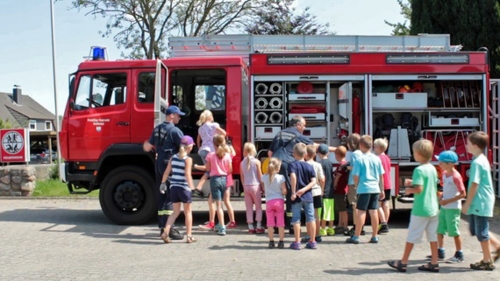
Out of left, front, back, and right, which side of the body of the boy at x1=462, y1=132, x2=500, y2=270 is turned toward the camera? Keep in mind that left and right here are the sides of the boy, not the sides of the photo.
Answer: left

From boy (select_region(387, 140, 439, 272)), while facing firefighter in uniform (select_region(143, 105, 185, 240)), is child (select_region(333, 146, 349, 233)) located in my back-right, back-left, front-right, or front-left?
front-right

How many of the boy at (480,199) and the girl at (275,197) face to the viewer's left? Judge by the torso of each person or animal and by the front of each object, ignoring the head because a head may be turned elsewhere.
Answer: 1

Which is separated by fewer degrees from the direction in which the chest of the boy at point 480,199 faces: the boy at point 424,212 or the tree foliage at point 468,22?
the boy

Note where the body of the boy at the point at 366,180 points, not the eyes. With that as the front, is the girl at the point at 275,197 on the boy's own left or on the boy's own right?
on the boy's own left

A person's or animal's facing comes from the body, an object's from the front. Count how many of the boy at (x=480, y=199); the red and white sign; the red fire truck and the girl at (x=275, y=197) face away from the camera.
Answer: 1

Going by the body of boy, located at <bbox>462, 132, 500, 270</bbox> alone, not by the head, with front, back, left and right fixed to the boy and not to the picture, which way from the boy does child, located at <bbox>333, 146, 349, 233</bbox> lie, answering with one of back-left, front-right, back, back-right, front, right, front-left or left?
front-right

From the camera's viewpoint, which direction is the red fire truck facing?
to the viewer's left

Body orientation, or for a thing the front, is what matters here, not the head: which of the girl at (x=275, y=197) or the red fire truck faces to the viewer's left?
the red fire truck

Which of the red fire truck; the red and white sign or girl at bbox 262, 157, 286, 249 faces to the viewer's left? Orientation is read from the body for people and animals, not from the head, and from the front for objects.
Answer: the red fire truck

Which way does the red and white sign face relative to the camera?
toward the camera

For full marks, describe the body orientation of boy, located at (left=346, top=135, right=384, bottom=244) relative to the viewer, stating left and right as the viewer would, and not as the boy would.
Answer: facing away from the viewer and to the left of the viewer

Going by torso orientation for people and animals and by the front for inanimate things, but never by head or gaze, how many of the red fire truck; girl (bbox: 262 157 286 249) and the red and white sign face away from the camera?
1

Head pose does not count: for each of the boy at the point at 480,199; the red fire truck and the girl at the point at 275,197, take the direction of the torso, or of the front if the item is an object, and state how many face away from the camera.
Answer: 1

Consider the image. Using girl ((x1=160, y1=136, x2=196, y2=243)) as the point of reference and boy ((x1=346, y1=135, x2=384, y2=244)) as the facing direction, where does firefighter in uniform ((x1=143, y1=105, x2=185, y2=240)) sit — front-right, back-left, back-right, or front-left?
back-left

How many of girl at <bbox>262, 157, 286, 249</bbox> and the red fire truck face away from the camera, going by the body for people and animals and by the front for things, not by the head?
1

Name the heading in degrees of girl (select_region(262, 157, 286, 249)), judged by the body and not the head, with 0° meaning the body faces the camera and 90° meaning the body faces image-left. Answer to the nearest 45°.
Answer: approximately 180°

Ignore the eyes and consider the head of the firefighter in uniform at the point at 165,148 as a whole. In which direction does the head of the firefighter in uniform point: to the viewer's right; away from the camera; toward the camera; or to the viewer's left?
to the viewer's right

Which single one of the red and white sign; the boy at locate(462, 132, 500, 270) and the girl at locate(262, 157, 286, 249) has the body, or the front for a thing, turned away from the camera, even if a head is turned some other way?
the girl

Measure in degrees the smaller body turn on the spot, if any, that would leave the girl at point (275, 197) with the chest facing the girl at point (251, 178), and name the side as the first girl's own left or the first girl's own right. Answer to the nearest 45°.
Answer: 0° — they already face them
